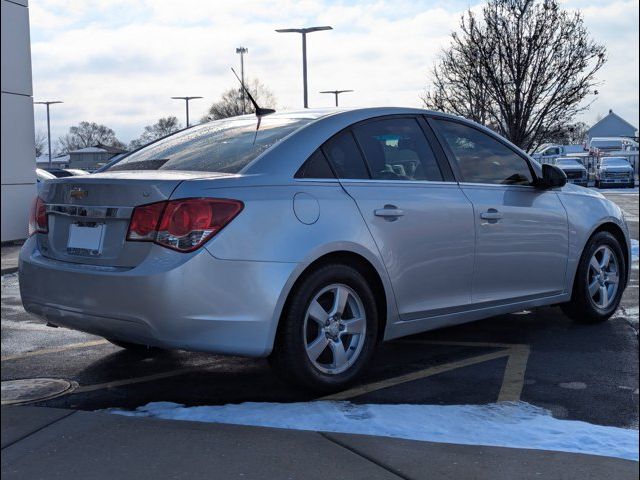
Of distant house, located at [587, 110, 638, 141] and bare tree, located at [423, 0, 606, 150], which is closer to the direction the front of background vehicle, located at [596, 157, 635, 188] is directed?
the bare tree

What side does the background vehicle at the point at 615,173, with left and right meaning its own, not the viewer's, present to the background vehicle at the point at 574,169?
right

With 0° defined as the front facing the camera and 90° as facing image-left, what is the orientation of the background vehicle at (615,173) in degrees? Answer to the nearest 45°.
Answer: approximately 0°

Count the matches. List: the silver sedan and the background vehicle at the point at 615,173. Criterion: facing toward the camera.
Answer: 1

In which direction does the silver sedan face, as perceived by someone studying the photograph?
facing away from the viewer and to the right of the viewer

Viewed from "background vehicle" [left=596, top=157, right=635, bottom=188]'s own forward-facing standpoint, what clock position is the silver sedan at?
The silver sedan is roughly at 12 o'clock from the background vehicle.
